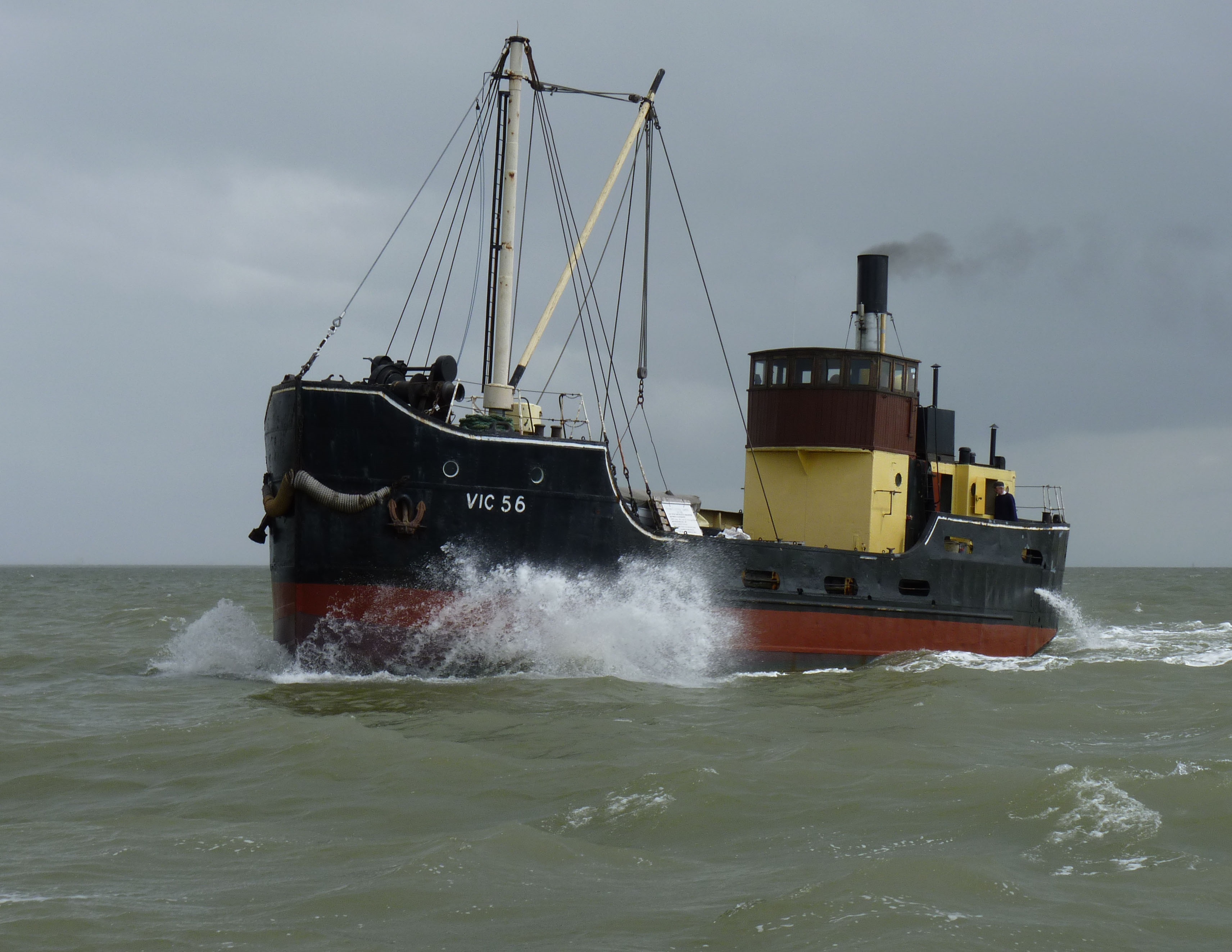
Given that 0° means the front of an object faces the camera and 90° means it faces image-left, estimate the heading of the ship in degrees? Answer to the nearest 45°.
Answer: approximately 45°
